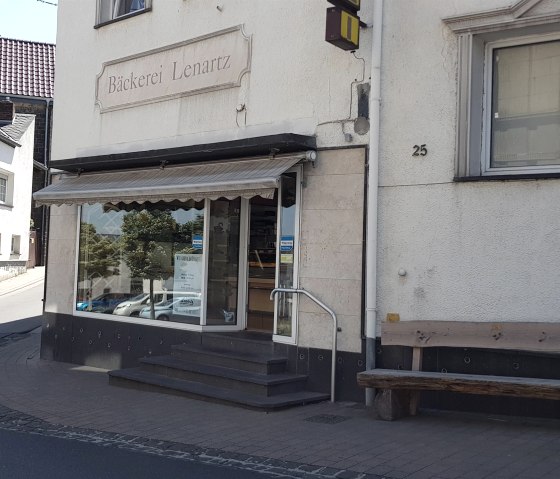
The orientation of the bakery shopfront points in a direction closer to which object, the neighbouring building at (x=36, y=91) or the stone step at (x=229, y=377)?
the stone step

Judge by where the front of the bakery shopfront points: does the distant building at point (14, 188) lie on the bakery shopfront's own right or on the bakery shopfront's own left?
on the bakery shopfront's own right

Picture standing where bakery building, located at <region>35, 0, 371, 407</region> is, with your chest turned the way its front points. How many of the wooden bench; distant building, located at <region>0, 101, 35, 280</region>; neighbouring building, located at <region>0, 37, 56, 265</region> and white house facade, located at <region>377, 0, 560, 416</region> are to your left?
2

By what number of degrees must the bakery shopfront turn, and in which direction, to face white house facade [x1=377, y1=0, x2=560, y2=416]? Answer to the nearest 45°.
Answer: approximately 90° to its left

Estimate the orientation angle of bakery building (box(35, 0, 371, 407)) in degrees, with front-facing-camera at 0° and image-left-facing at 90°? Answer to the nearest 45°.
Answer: approximately 45°

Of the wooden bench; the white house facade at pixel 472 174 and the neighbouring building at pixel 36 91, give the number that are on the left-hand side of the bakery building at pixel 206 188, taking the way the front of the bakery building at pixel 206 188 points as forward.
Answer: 2

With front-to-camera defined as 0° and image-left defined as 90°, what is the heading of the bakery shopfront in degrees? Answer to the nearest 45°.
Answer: approximately 45°
